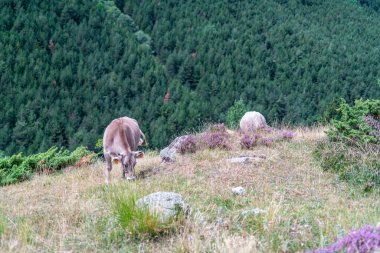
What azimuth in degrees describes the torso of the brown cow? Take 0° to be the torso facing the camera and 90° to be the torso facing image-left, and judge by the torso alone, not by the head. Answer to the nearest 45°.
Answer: approximately 0°

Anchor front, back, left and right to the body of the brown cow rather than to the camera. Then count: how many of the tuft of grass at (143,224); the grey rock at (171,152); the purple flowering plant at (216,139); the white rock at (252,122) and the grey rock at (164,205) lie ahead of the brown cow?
2

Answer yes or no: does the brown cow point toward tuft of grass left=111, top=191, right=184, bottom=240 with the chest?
yes

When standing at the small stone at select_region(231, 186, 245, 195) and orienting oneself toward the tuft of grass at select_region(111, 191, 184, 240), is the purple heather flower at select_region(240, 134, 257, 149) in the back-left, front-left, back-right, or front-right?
back-right

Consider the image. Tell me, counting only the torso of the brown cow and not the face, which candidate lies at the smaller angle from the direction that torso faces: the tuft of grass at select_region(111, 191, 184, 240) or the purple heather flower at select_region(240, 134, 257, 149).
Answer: the tuft of grass

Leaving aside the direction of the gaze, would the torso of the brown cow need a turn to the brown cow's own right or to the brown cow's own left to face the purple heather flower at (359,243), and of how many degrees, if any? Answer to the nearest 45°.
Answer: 0° — it already faces it

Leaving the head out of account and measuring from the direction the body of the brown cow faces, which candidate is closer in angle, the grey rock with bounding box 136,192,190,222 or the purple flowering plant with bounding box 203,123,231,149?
the grey rock

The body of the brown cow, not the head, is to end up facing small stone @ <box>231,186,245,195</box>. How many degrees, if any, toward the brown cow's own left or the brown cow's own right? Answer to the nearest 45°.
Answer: approximately 45° to the brown cow's own left

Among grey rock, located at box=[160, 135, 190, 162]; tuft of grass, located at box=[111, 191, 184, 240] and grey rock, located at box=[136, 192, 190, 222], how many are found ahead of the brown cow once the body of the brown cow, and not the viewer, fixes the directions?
2

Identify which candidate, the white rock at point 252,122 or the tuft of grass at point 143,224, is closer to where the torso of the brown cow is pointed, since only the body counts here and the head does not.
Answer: the tuft of grass

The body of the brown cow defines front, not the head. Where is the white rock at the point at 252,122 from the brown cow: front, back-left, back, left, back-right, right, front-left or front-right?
back-left

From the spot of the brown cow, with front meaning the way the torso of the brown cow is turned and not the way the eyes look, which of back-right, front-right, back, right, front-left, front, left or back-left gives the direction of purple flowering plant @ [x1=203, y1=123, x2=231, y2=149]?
back-left

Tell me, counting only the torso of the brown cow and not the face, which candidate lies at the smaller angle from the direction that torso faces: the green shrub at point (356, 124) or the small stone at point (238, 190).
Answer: the small stone
